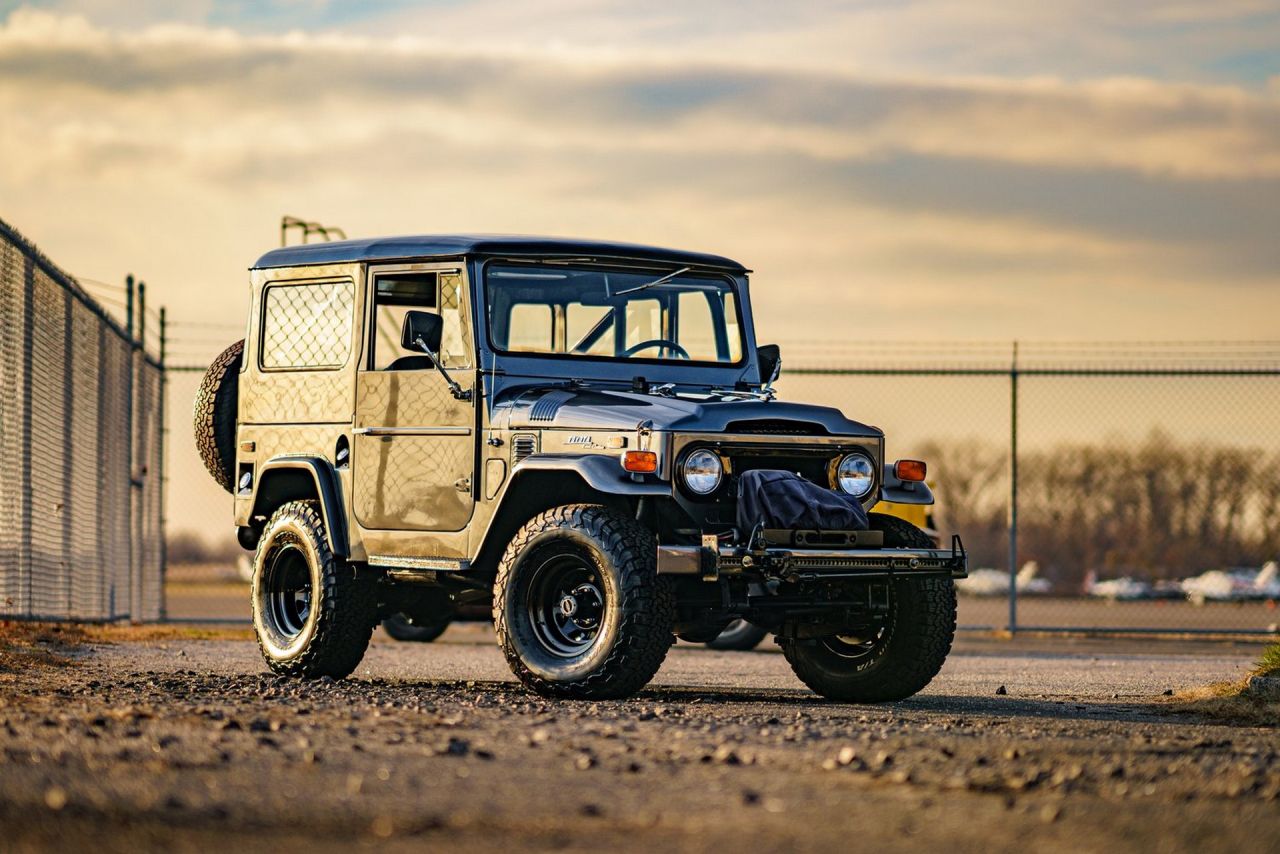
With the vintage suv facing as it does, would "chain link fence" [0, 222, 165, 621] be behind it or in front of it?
behind

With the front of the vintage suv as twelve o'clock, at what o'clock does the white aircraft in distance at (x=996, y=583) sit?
The white aircraft in distance is roughly at 8 o'clock from the vintage suv.

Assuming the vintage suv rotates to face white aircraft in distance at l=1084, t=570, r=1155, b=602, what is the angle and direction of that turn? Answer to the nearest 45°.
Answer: approximately 90° to its left

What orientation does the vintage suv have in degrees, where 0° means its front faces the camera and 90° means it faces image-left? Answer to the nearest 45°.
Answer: approximately 315°

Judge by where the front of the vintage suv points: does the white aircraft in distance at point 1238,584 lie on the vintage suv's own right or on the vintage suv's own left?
on the vintage suv's own left
